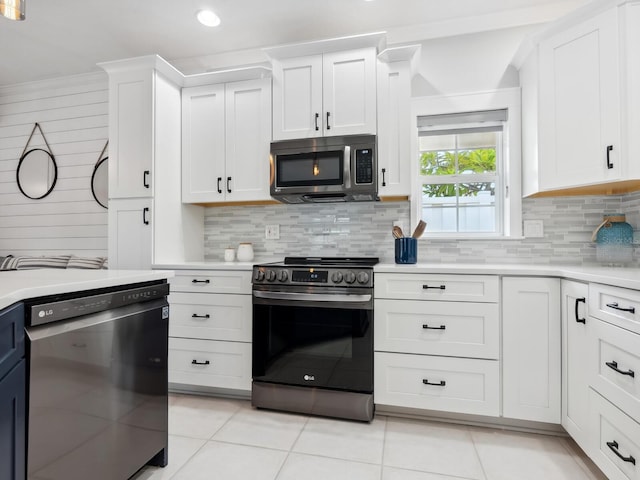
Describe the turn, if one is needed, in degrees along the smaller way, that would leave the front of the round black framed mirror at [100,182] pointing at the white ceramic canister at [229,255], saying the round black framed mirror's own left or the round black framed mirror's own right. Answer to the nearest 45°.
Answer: approximately 45° to the round black framed mirror's own left

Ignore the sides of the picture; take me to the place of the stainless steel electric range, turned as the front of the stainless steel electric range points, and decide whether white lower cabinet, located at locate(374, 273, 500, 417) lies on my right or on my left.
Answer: on my left

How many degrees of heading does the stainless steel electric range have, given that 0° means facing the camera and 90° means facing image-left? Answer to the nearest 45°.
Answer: approximately 0°

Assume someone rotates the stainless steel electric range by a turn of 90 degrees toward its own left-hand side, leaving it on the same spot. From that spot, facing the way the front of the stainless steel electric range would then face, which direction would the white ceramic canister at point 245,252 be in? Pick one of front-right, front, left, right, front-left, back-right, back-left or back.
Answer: back-left

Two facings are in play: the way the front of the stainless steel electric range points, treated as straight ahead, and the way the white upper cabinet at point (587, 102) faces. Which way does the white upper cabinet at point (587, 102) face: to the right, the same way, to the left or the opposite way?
to the right

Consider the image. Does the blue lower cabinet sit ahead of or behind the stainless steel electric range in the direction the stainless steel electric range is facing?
ahead
